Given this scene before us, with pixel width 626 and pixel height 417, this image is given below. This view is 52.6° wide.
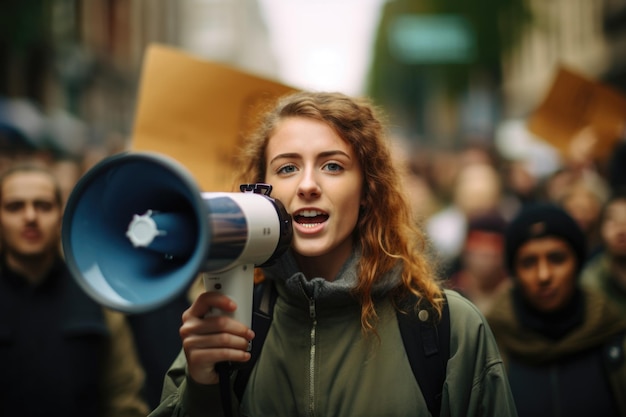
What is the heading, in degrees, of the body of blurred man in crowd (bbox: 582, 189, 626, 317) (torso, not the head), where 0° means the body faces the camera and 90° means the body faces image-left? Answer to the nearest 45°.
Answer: approximately 0°

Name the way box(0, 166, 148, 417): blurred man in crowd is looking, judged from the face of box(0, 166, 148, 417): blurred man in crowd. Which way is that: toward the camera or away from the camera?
toward the camera

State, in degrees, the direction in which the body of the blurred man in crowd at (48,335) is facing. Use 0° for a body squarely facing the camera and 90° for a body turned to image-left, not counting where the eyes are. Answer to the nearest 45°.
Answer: approximately 0°

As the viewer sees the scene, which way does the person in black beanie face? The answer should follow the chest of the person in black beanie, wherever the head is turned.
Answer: toward the camera

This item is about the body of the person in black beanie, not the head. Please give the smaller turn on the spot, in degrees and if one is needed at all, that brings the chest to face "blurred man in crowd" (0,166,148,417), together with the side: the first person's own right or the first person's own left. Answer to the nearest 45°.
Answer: approximately 90° to the first person's own right

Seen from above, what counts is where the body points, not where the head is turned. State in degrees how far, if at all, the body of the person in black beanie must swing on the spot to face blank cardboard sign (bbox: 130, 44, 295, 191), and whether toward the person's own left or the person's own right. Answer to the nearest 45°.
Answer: approximately 90° to the person's own right

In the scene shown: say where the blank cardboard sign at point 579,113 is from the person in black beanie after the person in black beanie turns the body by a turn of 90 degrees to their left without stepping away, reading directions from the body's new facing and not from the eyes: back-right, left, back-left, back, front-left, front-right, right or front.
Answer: left

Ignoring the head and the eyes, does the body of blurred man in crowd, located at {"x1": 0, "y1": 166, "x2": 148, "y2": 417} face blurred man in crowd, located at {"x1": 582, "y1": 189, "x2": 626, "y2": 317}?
no

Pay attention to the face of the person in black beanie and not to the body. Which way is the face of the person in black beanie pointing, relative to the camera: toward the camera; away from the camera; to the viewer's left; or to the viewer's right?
toward the camera

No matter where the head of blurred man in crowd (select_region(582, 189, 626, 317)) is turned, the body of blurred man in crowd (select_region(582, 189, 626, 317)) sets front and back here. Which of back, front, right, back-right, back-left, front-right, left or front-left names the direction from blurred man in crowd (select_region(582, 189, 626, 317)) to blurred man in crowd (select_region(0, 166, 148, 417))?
front-right

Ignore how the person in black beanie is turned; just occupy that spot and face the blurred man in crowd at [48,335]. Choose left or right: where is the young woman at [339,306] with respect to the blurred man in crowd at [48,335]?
left

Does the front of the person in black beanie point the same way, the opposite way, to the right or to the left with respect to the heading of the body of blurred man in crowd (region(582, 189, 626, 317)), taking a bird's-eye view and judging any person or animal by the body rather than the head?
the same way

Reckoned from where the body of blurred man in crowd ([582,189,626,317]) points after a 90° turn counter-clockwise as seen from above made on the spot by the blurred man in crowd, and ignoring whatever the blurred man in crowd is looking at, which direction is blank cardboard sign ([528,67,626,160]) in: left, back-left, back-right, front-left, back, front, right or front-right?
left
